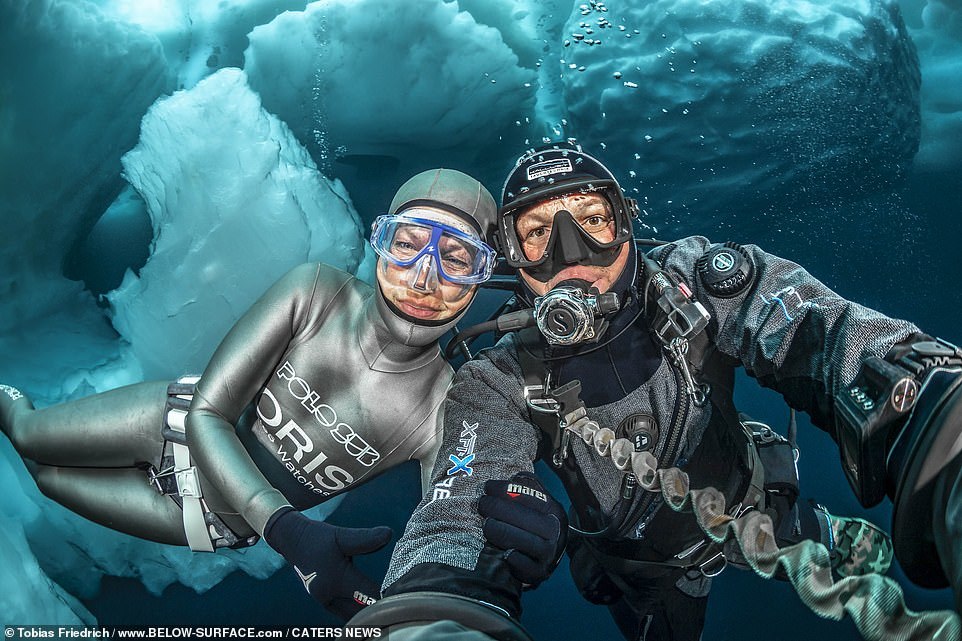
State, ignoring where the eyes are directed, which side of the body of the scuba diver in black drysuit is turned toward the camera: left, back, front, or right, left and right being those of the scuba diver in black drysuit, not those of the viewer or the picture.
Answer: front

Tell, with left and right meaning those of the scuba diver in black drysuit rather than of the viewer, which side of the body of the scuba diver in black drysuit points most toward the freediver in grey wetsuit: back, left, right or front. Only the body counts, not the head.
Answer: right
